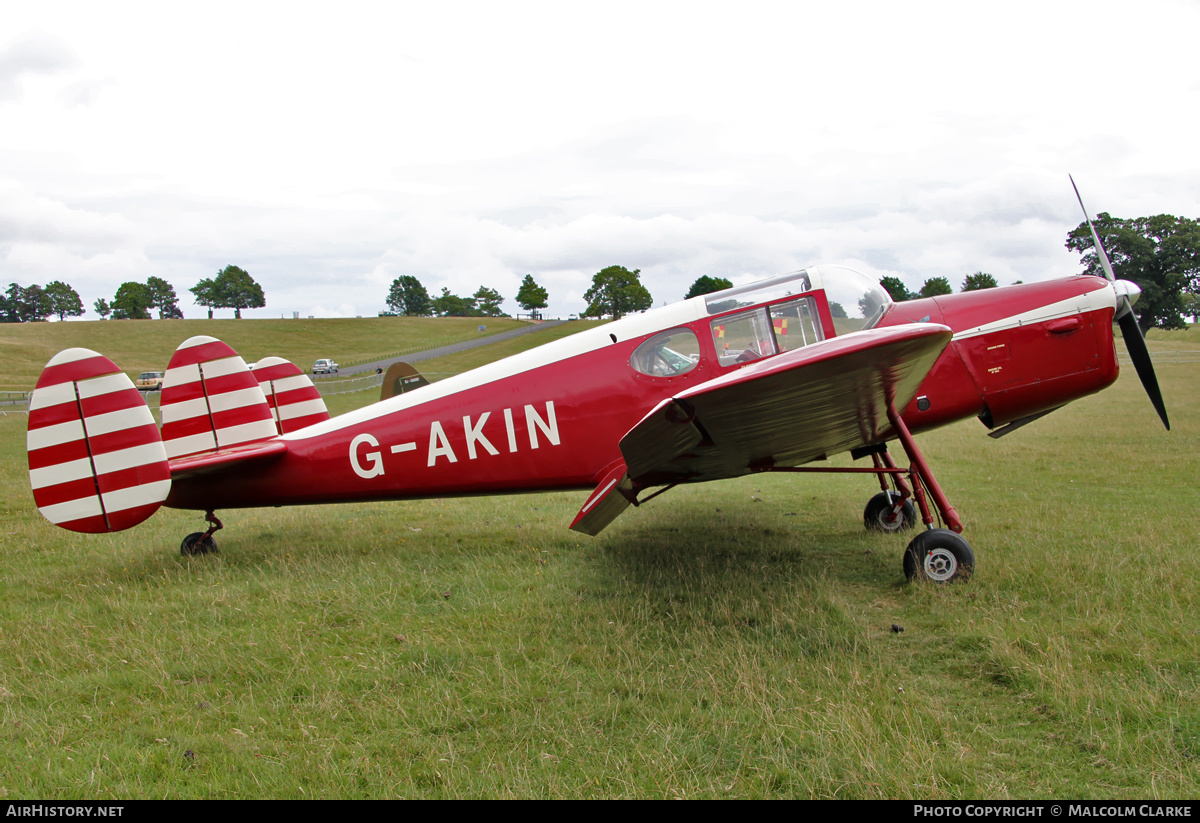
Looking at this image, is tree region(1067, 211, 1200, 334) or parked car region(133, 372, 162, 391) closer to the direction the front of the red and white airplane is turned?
the tree

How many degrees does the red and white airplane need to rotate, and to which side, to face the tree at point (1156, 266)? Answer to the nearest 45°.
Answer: approximately 45° to its left

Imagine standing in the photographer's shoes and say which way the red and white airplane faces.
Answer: facing to the right of the viewer

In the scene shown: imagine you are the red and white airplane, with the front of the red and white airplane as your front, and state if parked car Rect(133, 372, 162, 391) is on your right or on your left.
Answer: on your left
